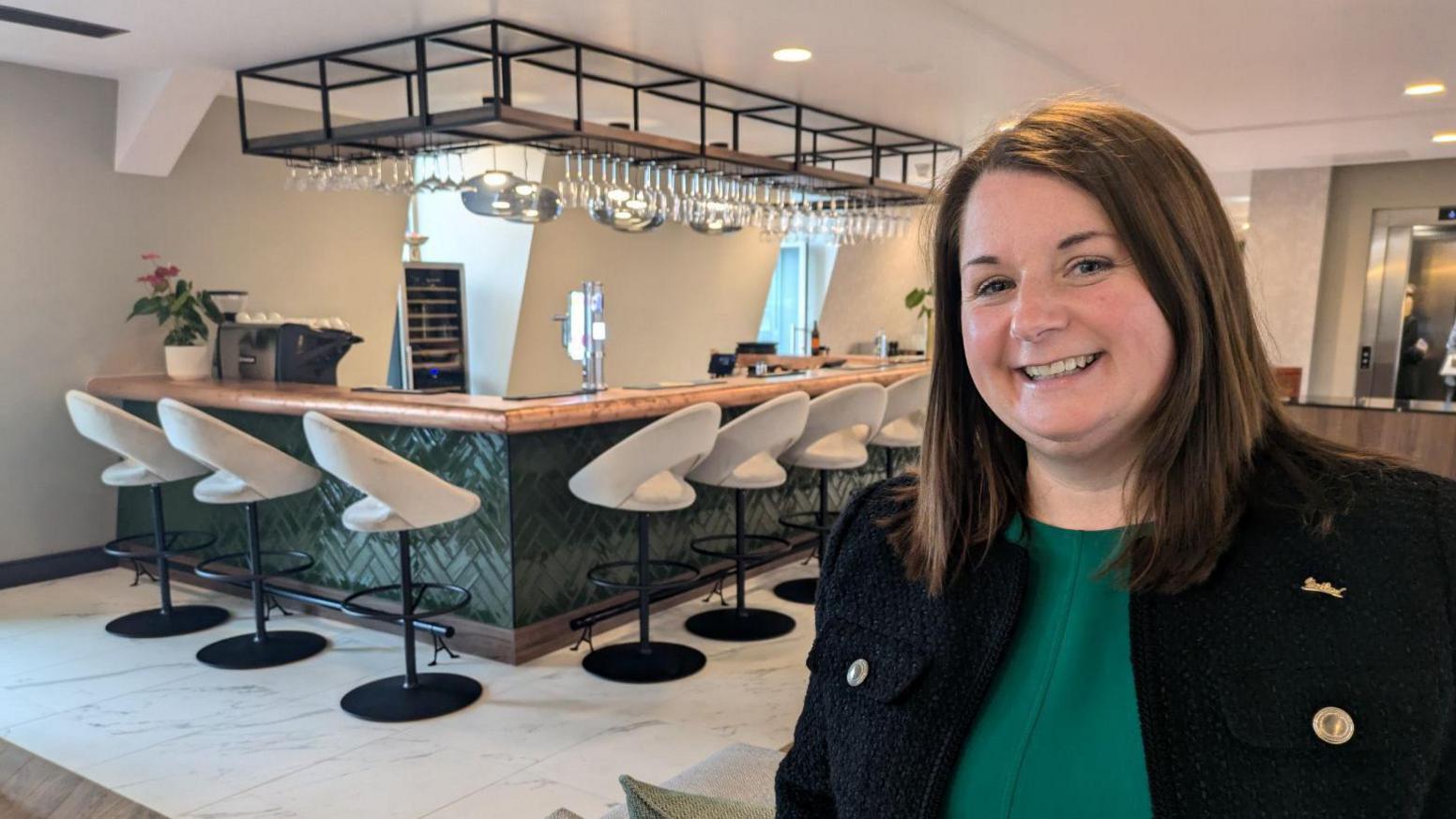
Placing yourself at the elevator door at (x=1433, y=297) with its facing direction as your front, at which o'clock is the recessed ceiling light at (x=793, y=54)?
The recessed ceiling light is roughly at 1 o'clock from the elevator door.

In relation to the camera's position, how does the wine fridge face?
facing the viewer

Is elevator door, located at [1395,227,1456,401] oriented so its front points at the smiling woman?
yes

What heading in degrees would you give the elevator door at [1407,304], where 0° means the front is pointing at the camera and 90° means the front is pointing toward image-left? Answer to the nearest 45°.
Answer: approximately 0°

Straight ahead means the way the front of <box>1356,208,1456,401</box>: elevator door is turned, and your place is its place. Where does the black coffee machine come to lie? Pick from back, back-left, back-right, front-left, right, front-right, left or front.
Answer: front-right

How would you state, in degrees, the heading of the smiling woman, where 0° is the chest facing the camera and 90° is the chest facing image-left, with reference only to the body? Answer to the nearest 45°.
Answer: approximately 45°

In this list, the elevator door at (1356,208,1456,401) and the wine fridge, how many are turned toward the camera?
2

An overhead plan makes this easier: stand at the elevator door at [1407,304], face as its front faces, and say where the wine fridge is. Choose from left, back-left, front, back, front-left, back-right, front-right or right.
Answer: front-right

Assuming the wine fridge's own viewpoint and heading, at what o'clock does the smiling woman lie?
The smiling woman is roughly at 12 o'clock from the wine fridge.

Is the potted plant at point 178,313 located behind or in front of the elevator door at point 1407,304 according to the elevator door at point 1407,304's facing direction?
in front

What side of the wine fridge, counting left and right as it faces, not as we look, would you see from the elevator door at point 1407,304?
left

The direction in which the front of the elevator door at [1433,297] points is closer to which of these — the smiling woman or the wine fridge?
the smiling woman

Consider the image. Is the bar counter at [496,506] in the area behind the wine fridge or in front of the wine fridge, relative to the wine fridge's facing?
in front
